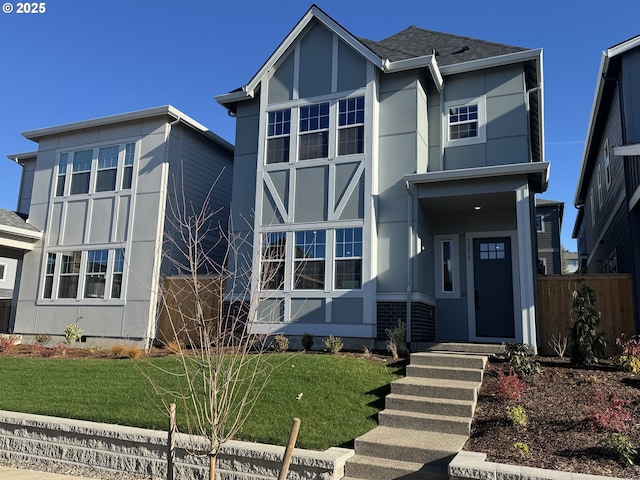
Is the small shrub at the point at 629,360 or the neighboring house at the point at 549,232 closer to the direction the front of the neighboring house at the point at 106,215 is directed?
the small shrub

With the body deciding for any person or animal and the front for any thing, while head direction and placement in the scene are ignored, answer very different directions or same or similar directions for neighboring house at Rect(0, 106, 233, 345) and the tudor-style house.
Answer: same or similar directions

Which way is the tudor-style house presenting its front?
toward the camera

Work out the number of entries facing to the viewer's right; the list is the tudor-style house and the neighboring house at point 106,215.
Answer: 0

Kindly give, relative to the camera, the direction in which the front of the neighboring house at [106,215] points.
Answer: facing the viewer and to the left of the viewer

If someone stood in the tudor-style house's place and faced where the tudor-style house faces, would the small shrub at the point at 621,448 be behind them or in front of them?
in front

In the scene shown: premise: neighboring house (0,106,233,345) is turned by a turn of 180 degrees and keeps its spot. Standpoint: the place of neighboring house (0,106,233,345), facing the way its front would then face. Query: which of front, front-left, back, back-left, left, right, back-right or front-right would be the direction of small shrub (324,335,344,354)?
right

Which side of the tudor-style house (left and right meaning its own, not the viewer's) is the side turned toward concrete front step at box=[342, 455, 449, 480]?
front

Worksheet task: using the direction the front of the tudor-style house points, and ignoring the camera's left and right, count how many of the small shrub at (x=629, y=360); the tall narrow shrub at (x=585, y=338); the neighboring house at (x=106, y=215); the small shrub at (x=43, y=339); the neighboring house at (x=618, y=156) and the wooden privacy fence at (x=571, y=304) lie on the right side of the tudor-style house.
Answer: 2

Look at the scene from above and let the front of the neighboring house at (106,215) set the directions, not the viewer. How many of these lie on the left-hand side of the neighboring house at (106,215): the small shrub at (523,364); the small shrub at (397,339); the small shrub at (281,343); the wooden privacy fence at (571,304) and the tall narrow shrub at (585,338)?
5

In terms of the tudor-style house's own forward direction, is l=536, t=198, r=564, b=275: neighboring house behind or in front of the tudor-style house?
behind

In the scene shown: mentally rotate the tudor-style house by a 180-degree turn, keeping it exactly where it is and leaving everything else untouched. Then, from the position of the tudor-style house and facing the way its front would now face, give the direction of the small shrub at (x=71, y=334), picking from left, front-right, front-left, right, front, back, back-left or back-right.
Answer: left

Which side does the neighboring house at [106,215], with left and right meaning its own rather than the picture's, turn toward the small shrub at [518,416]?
left

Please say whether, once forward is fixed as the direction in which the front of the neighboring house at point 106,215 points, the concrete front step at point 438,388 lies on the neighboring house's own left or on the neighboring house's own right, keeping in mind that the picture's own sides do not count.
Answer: on the neighboring house's own left

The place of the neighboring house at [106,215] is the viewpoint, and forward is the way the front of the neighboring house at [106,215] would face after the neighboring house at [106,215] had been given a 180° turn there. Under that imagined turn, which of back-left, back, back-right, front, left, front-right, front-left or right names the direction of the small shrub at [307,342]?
right
